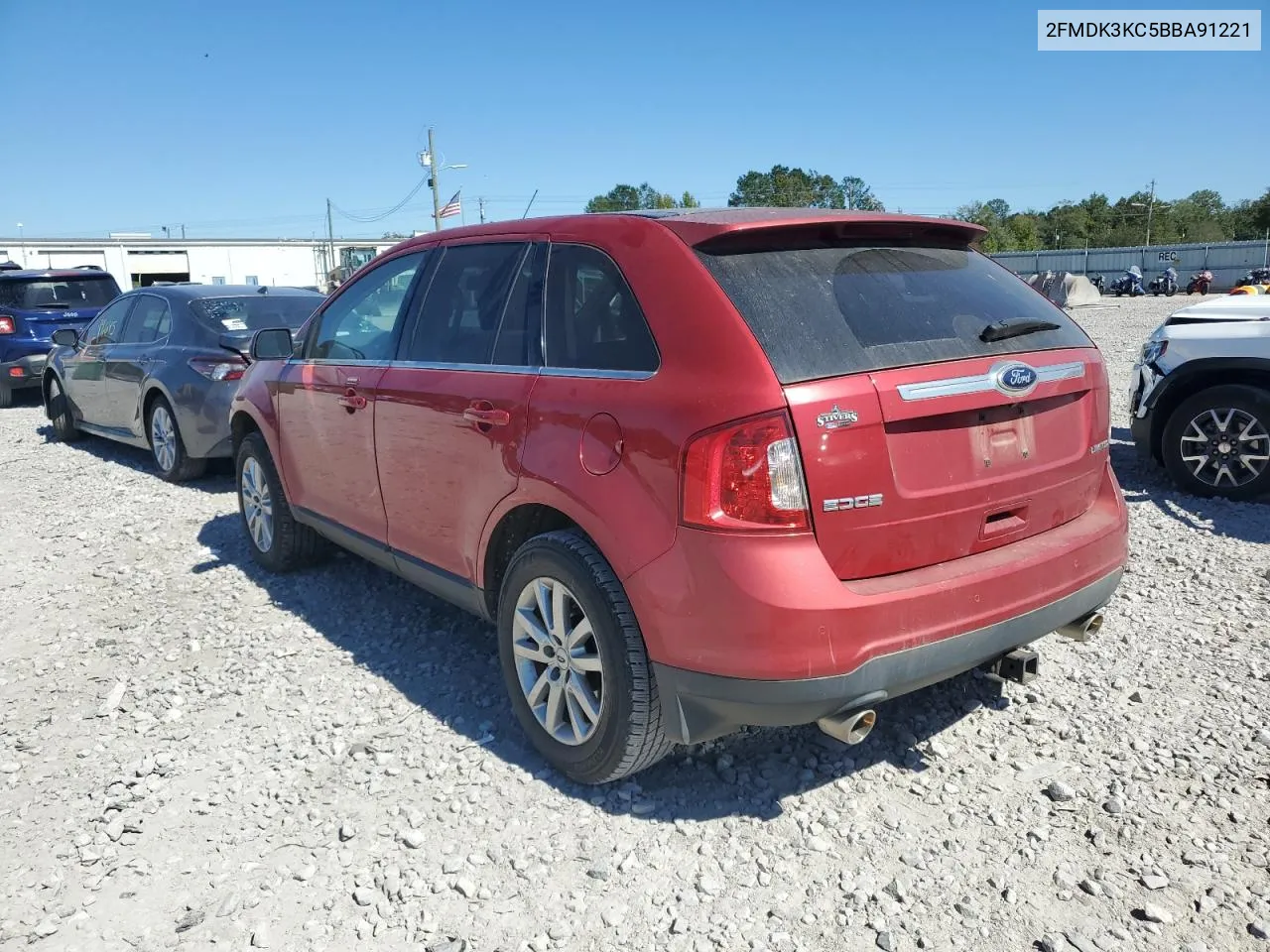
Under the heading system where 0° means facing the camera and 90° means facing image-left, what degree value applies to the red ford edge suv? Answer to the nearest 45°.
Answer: approximately 135°

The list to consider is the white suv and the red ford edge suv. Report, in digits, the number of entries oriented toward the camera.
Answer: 0

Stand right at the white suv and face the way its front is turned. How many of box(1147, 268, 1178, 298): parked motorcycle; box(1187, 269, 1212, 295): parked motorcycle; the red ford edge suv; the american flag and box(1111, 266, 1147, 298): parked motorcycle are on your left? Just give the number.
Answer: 1

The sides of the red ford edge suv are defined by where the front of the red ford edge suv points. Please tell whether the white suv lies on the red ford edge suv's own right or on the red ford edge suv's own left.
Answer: on the red ford edge suv's own right

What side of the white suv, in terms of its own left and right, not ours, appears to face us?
left

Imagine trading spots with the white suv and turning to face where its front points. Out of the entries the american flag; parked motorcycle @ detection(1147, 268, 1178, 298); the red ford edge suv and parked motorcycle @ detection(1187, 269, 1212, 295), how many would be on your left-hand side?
1

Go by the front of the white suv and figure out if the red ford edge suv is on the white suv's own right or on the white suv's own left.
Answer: on the white suv's own left

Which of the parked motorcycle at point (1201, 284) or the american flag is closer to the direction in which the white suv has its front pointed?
the american flag

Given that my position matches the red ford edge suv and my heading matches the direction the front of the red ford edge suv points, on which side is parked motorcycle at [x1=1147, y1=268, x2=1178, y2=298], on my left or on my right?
on my right
